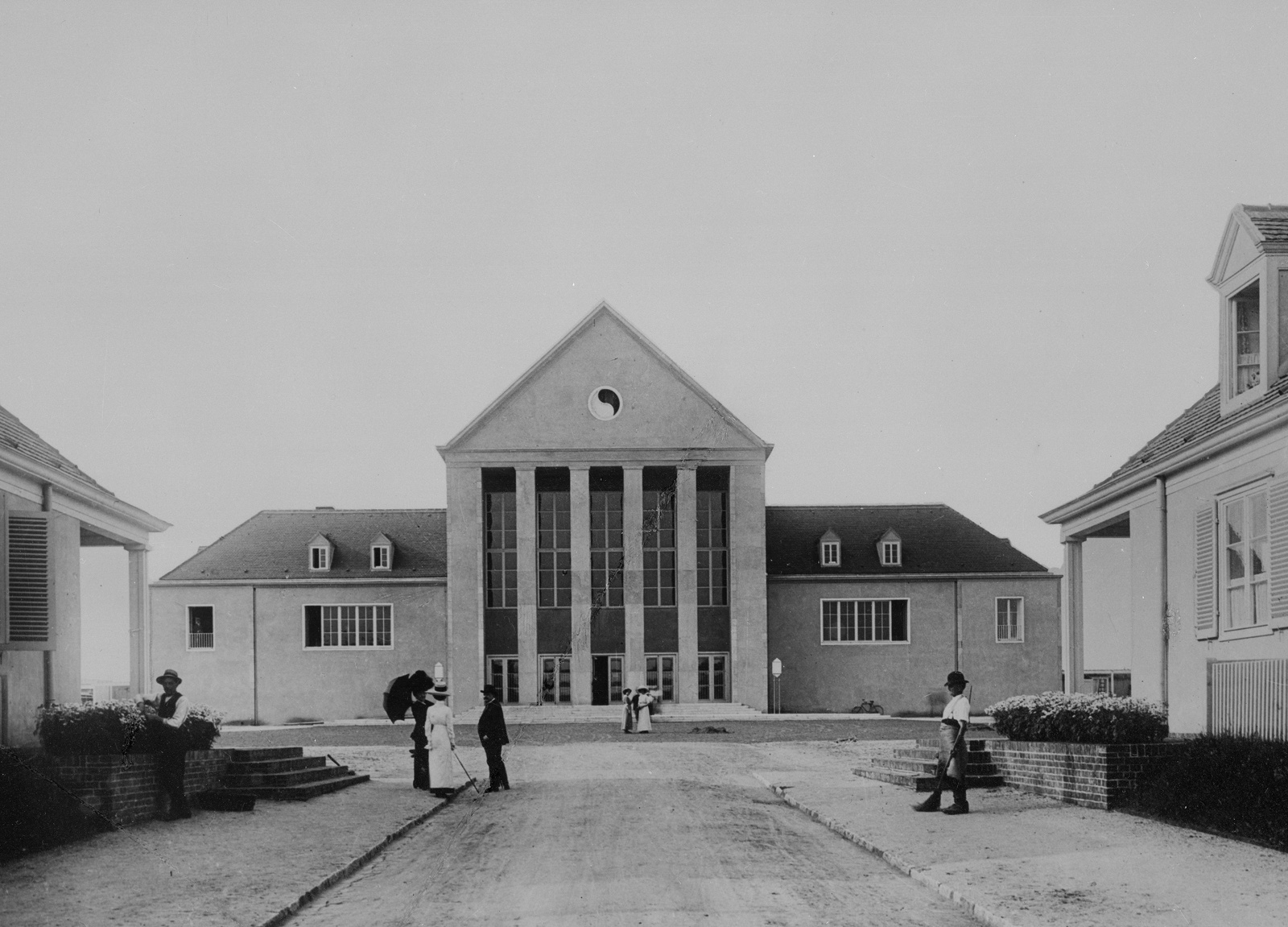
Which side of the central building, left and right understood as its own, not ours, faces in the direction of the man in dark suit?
front

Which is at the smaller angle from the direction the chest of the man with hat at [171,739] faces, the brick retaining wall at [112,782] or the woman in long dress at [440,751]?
the brick retaining wall

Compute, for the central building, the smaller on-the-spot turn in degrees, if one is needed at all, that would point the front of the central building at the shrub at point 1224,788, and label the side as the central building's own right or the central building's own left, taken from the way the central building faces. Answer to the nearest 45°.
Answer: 0° — it already faces it

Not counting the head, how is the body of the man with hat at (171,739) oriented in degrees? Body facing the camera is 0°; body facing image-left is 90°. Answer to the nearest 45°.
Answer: approximately 45°

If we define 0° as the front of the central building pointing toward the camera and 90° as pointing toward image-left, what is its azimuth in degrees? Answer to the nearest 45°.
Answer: approximately 0°

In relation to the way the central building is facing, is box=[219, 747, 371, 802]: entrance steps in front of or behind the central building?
in front
